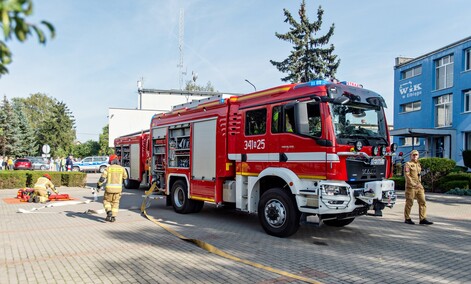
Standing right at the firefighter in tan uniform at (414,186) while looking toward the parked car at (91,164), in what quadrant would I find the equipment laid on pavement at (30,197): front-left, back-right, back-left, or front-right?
front-left

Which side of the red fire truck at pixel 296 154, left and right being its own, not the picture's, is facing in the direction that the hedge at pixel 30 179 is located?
back

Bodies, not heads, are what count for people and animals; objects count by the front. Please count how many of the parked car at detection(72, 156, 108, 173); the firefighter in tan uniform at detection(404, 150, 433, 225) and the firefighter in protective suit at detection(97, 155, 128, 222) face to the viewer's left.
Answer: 1

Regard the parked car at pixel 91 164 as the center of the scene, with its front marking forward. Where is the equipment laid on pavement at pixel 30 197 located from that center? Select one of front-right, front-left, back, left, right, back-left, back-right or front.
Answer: left

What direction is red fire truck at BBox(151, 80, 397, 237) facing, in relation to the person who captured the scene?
facing the viewer and to the right of the viewer

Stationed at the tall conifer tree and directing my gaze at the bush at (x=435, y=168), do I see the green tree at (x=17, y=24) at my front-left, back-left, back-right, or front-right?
front-right

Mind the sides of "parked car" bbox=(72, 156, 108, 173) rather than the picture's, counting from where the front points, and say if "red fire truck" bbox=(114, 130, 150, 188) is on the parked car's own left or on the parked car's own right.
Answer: on the parked car's own left
